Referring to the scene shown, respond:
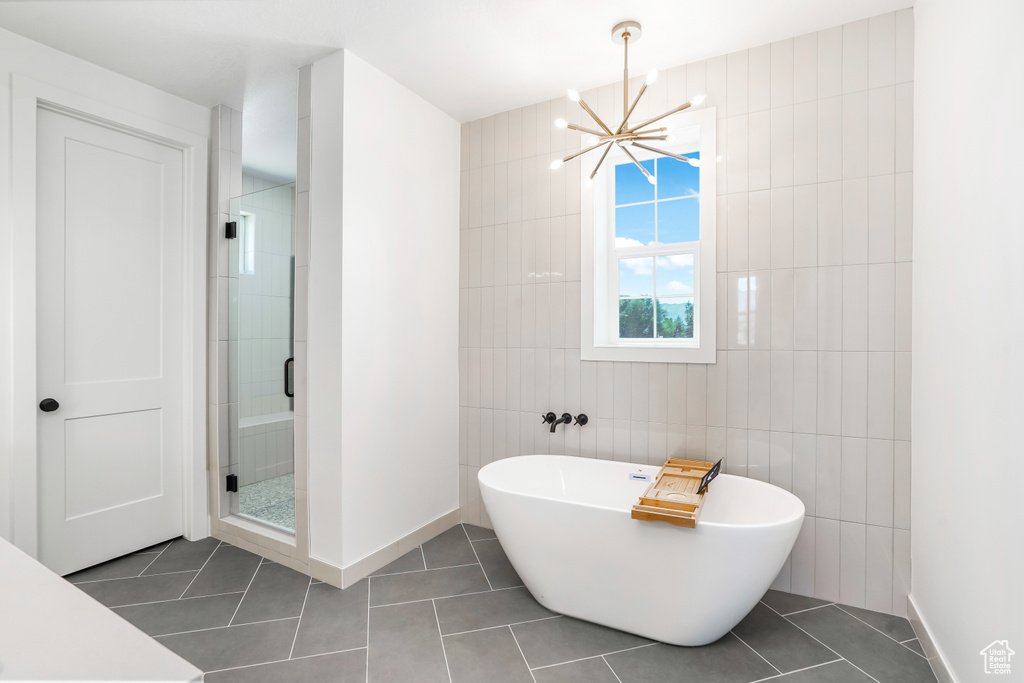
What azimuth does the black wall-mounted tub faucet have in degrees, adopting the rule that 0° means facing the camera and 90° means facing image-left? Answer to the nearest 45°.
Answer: approximately 45°

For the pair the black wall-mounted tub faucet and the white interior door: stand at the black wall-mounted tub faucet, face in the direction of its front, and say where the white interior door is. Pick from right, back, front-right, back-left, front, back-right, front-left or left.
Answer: front-right

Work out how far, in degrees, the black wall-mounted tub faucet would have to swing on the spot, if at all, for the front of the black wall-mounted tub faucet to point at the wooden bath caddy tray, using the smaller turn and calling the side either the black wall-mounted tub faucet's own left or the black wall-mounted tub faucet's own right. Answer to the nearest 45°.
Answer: approximately 90° to the black wall-mounted tub faucet's own left

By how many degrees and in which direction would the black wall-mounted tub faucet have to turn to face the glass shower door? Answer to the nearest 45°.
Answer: approximately 45° to its right
